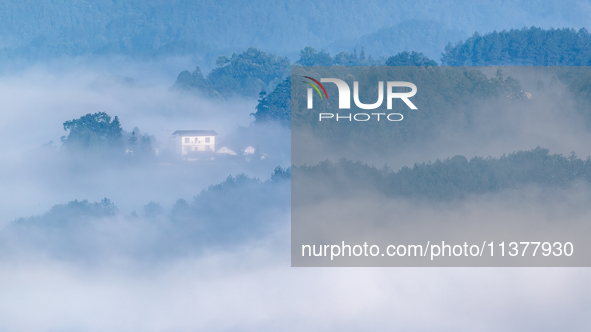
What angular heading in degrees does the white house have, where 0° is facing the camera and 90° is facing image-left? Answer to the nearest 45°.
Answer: approximately 0°

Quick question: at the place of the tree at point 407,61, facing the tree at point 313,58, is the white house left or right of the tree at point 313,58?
left

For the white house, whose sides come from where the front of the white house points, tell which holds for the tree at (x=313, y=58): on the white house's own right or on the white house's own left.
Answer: on the white house's own left

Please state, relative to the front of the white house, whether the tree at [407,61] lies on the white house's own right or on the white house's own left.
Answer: on the white house's own left
